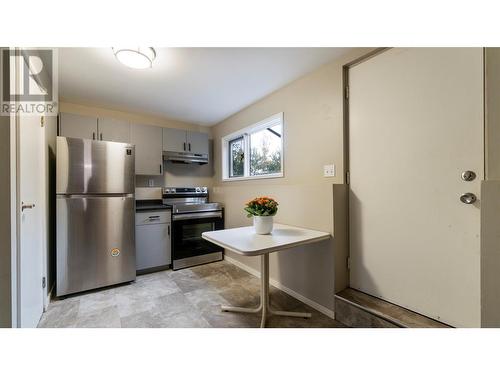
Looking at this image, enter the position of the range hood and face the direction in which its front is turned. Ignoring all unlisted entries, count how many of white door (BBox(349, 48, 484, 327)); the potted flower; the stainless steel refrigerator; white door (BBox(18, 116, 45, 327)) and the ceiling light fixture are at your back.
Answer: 0

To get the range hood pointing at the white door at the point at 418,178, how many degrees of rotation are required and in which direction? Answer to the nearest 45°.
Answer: approximately 45° to its left

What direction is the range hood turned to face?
toward the camera

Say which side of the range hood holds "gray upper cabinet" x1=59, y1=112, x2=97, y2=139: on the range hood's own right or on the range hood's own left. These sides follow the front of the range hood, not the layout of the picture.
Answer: on the range hood's own right

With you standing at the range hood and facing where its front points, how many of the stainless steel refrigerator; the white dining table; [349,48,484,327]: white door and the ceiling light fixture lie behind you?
0

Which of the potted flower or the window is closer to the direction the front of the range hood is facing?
the potted flower

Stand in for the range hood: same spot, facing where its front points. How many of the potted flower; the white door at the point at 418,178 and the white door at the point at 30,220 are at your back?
0

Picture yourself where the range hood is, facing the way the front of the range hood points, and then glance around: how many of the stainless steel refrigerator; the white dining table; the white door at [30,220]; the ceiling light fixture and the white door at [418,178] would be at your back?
0

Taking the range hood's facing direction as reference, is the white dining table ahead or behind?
ahead

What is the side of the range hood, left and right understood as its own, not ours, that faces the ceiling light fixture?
front

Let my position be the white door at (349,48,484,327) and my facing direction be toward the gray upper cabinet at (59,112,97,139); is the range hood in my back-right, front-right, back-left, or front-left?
front-right

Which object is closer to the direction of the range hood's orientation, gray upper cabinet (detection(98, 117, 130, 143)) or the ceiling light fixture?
the ceiling light fixture

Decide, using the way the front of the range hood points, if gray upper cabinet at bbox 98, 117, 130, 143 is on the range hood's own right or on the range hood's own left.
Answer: on the range hood's own right
